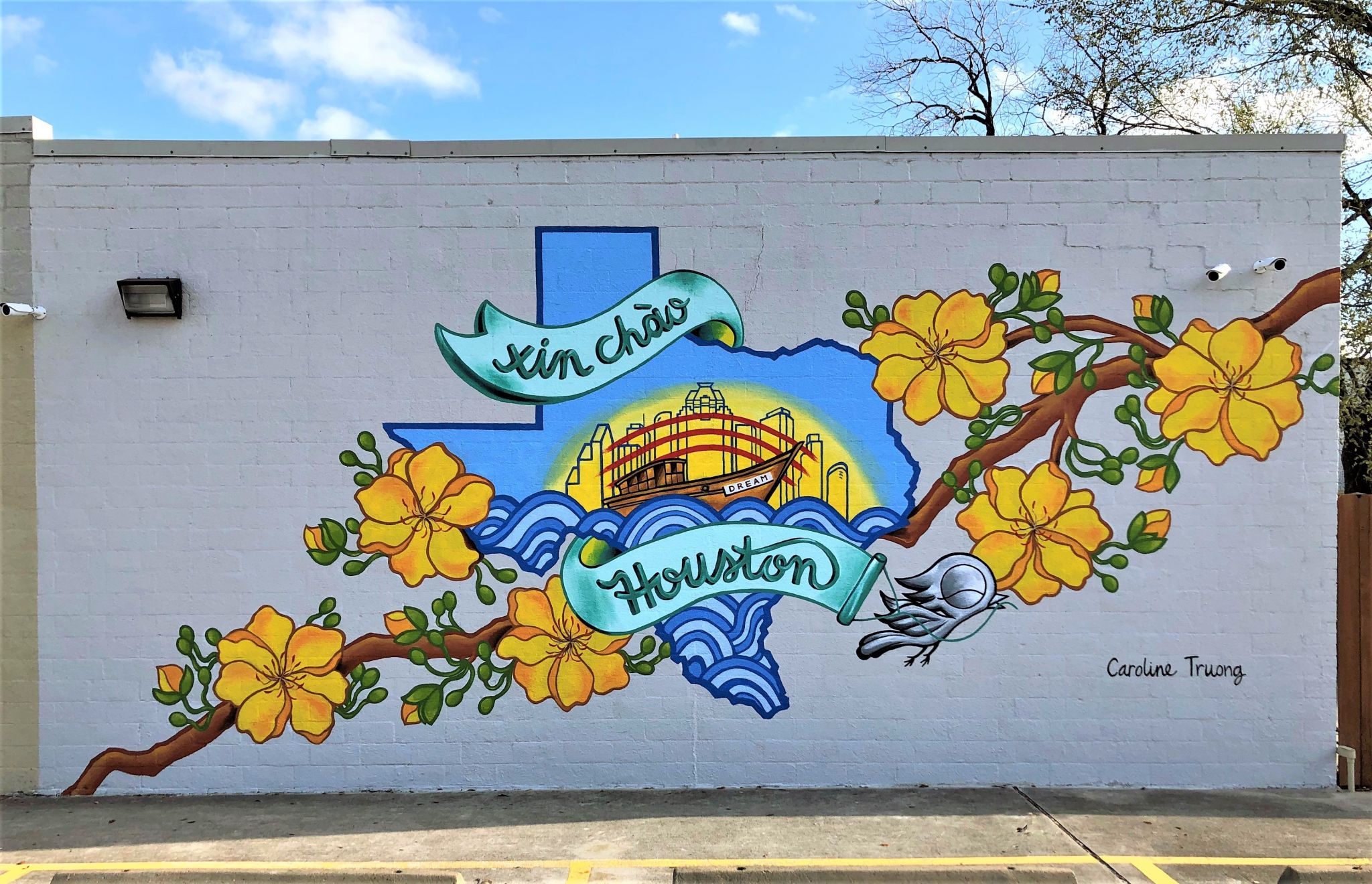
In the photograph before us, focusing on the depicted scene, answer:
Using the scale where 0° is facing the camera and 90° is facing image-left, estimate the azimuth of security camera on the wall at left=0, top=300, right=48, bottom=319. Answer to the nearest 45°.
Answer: approximately 45°
